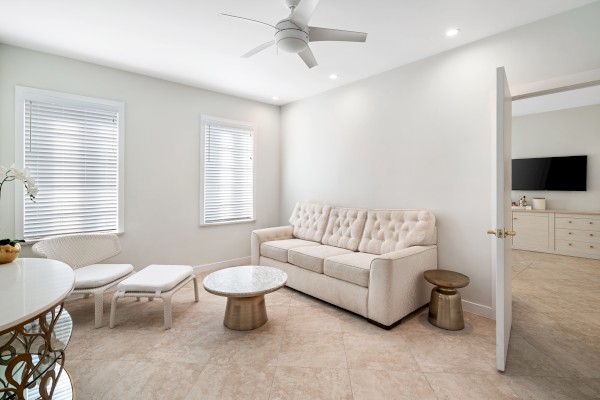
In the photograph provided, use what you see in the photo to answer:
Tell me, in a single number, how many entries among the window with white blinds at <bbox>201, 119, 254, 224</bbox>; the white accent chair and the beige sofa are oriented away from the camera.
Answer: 0

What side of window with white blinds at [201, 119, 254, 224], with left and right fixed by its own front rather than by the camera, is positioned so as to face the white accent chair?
right

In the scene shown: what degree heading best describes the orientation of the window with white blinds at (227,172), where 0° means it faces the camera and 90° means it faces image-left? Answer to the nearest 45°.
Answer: approximately 315°

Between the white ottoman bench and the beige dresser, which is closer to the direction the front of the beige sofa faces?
the white ottoman bench

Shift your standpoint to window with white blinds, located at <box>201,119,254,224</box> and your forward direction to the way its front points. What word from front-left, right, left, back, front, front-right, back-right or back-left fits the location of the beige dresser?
front-left

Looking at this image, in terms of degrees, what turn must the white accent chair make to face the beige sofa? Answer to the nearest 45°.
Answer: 0° — it already faces it

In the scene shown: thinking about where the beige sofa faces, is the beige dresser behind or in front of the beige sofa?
behind

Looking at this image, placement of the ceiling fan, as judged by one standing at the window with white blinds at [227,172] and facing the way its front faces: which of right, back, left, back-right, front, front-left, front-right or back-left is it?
front-right

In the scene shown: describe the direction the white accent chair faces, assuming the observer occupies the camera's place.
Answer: facing the viewer and to the right of the viewer

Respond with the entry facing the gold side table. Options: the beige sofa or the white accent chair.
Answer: the white accent chair

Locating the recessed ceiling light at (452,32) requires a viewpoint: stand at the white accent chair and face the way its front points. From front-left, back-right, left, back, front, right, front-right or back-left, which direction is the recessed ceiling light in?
front

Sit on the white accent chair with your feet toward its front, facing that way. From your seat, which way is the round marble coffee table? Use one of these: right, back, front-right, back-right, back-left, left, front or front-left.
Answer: front

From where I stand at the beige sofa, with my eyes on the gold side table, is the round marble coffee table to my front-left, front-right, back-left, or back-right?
back-right

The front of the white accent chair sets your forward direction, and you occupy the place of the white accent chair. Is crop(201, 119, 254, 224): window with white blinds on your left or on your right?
on your left

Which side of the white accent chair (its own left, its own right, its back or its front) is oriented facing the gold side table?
front
